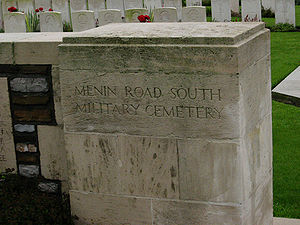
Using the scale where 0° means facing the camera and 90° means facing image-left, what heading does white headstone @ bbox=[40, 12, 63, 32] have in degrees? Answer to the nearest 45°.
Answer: approximately 0°

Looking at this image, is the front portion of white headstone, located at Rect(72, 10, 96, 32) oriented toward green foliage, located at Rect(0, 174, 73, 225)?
yes

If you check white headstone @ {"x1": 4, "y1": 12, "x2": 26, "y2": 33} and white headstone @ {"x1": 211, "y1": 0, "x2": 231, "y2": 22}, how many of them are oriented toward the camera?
2

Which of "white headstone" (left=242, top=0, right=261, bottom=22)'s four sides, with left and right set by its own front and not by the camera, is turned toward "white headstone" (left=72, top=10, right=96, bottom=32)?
right

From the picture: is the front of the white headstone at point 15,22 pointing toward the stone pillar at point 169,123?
yes

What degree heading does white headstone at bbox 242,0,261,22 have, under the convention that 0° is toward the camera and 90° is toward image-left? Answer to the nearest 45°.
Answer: approximately 0°
